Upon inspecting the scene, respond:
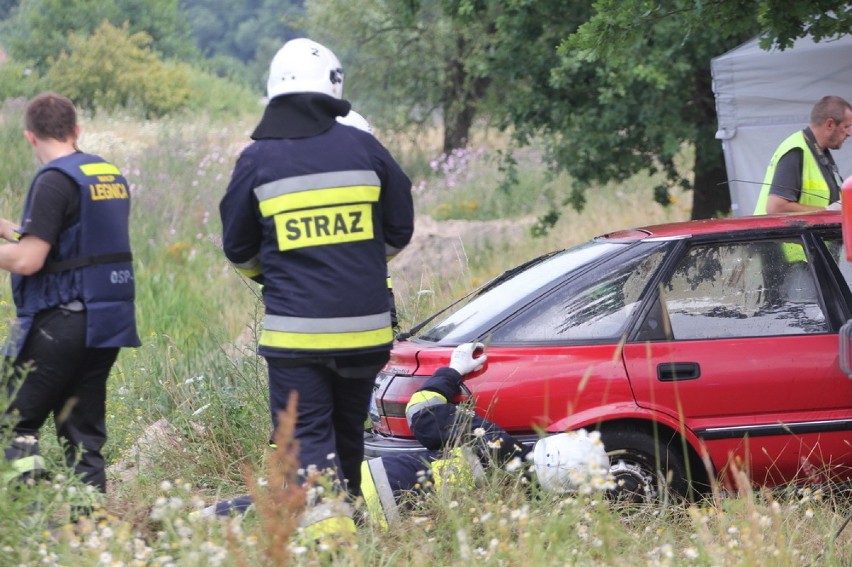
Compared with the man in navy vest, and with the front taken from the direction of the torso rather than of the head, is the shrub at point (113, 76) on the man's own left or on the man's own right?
on the man's own right

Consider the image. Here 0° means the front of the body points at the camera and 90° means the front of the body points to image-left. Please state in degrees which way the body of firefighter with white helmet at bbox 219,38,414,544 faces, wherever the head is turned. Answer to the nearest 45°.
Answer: approximately 180°

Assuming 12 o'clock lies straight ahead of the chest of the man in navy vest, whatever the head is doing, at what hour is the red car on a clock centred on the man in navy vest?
The red car is roughly at 5 o'clock from the man in navy vest.

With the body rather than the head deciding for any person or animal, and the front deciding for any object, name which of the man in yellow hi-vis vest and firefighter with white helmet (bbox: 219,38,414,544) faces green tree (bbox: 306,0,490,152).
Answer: the firefighter with white helmet

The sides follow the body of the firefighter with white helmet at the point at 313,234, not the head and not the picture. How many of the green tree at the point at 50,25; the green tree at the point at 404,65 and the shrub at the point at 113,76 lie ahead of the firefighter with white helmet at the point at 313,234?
3

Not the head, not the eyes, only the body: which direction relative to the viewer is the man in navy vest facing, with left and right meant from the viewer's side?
facing away from the viewer and to the left of the viewer

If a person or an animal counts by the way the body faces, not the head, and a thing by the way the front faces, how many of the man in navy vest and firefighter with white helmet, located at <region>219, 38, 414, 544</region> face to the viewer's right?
0

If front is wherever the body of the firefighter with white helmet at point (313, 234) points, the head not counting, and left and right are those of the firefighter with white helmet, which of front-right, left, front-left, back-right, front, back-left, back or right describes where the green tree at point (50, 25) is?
front

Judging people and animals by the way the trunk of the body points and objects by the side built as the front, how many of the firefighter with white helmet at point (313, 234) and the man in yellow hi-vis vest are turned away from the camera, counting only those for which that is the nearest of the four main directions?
1

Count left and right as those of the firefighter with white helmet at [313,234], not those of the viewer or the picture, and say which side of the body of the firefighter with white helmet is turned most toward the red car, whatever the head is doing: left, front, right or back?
right

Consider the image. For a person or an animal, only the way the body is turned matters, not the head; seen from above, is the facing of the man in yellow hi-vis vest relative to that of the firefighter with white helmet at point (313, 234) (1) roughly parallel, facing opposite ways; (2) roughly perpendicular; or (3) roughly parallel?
roughly perpendicular

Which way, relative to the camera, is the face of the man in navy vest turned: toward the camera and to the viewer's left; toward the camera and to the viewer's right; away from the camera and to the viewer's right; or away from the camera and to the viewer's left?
away from the camera and to the viewer's left

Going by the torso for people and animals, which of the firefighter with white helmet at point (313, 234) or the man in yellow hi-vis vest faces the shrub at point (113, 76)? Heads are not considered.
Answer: the firefighter with white helmet

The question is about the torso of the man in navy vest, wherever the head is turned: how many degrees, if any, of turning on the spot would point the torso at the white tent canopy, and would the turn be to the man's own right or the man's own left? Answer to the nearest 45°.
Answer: approximately 90° to the man's own right
